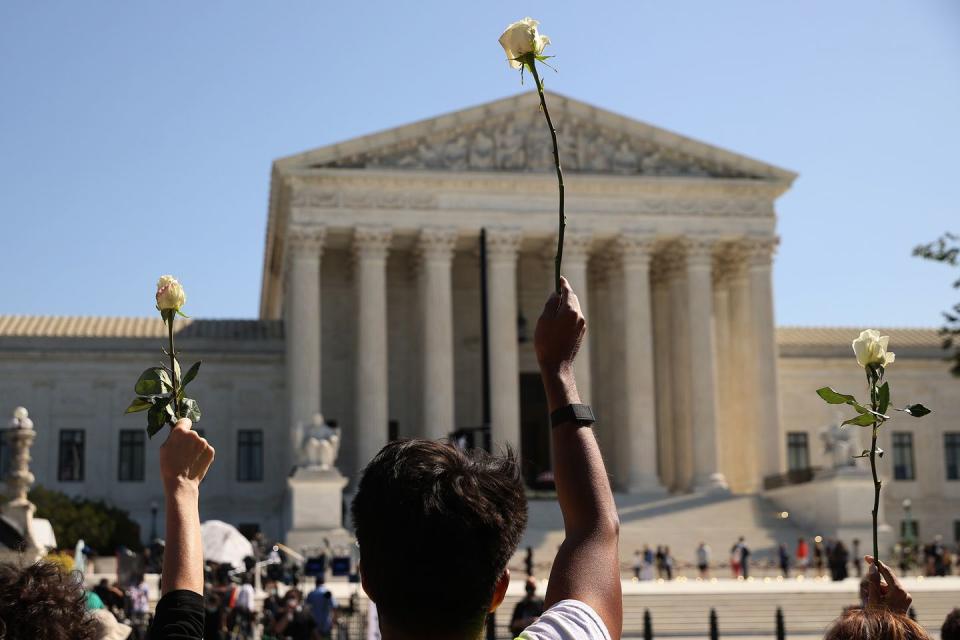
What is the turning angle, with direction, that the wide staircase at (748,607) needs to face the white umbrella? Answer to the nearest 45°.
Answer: approximately 90° to its right

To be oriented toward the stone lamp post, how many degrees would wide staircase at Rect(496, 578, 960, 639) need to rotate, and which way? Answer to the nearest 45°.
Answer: approximately 45° to its right

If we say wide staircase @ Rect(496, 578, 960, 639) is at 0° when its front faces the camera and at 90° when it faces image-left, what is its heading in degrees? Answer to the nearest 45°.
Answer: approximately 0°
